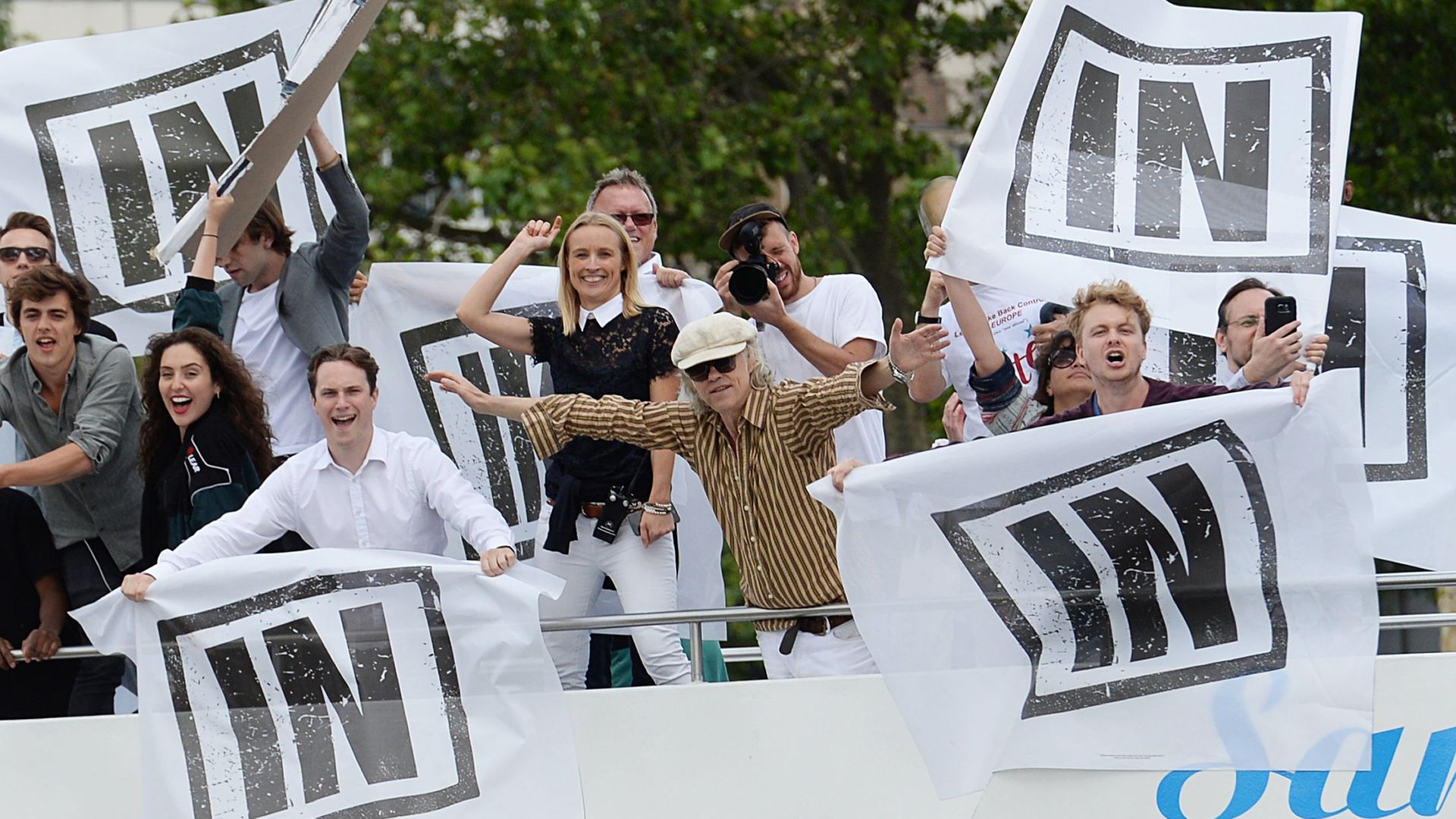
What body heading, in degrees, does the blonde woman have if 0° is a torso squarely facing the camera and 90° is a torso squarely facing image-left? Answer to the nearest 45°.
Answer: approximately 0°

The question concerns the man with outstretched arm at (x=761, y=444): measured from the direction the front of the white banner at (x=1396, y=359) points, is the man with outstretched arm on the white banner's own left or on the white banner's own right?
on the white banner's own right

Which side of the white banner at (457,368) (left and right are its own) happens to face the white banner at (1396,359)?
left

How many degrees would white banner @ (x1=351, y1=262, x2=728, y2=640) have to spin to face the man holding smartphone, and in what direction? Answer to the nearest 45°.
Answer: approximately 45° to its left

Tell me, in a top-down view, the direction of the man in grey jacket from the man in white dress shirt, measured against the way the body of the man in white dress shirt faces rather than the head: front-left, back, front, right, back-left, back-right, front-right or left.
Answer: back

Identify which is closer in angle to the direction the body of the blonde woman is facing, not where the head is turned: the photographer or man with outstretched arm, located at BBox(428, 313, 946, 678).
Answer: the man with outstretched arm

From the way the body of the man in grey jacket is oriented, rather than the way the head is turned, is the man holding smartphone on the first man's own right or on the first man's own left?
on the first man's own left

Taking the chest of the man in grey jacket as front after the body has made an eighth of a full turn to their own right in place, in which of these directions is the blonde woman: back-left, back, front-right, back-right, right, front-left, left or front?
back-left

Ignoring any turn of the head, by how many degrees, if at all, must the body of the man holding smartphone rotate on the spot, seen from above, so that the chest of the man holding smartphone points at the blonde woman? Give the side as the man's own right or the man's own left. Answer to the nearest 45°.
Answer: approximately 135° to the man's own right
